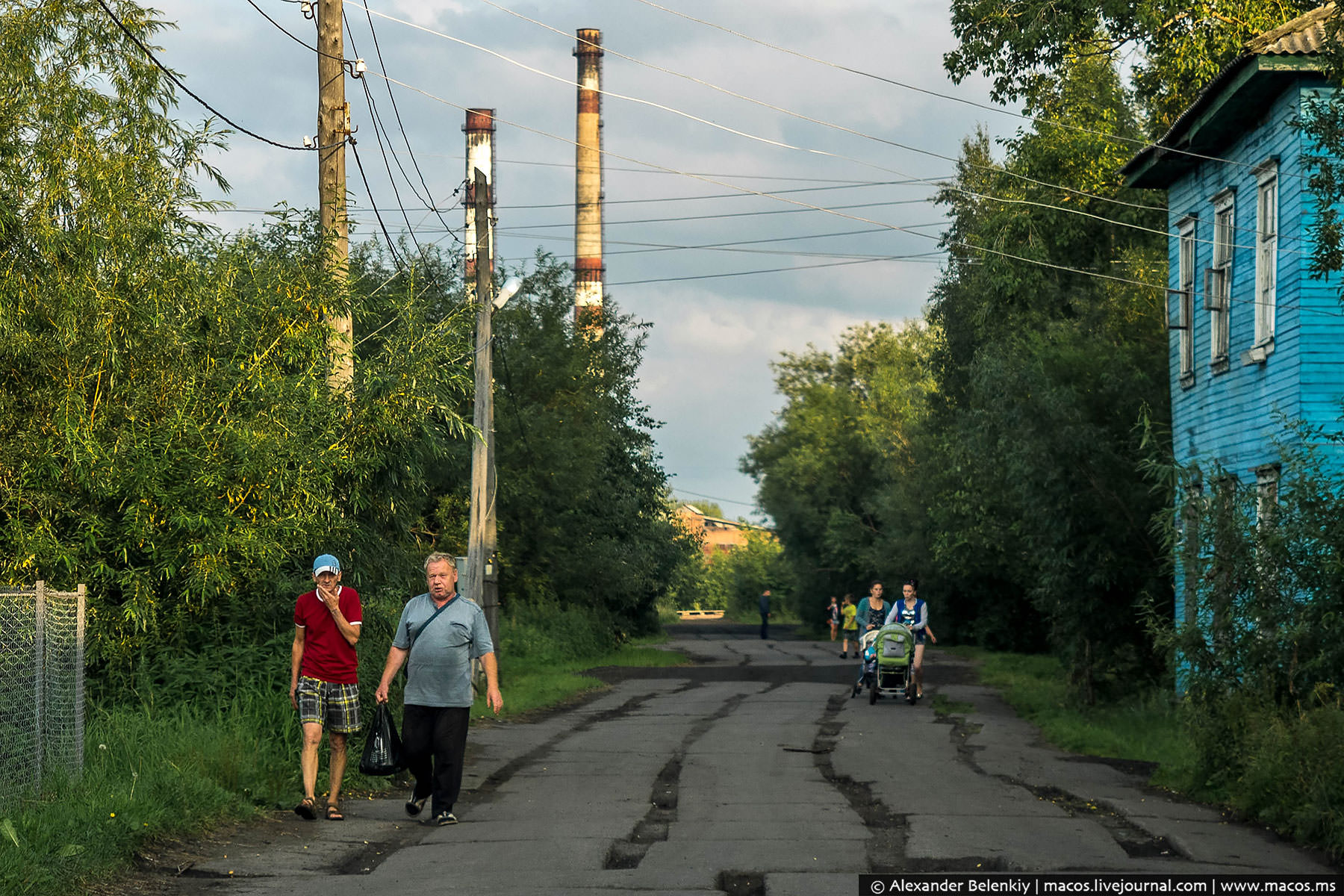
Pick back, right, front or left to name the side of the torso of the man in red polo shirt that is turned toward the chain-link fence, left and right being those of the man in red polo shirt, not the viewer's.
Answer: right

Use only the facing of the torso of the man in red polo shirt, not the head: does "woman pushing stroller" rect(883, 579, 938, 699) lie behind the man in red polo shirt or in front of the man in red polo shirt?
behind

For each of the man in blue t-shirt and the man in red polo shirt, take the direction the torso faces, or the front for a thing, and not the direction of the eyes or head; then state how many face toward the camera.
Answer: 2

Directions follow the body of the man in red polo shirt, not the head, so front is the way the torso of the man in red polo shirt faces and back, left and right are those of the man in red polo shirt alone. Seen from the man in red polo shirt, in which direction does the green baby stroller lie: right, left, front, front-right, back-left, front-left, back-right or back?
back-left

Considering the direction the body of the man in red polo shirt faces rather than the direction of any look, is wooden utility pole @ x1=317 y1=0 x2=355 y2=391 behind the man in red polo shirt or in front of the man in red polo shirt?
behind

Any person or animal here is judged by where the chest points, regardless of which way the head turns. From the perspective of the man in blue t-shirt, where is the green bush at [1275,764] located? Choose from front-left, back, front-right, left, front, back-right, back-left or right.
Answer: left

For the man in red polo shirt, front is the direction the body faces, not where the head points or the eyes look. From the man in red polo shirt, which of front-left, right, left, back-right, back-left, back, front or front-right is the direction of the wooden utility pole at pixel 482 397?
back

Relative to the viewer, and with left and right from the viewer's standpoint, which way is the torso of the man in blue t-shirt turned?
facing the viewer

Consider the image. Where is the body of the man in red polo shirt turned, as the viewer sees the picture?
toward the camera
